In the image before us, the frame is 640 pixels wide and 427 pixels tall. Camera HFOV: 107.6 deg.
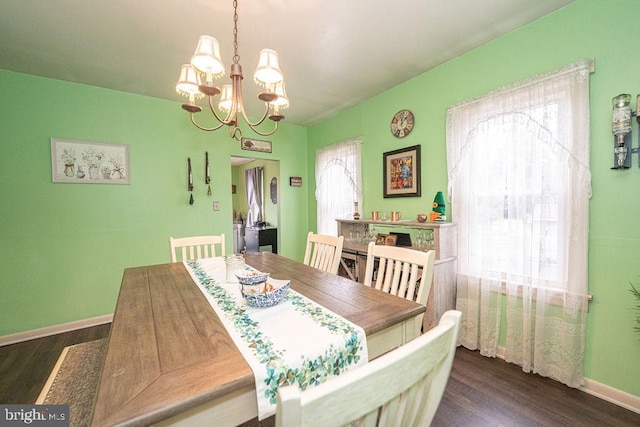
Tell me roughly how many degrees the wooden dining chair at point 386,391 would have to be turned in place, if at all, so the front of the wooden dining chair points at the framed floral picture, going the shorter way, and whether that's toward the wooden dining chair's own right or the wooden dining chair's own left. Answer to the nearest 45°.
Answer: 0° — it already faces it

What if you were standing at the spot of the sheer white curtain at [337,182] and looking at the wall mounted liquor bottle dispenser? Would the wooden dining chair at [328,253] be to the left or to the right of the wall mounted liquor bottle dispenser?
right

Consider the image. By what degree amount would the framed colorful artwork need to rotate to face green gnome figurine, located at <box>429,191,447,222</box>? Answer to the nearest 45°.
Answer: approximately 90° to its left

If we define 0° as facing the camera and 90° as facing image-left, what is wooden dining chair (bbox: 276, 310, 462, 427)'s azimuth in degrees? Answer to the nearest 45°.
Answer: approximately 135°

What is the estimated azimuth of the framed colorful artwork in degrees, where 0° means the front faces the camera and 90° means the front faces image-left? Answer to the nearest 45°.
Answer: approximately 45°

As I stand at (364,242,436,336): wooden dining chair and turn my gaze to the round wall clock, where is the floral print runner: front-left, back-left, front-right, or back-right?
back-left

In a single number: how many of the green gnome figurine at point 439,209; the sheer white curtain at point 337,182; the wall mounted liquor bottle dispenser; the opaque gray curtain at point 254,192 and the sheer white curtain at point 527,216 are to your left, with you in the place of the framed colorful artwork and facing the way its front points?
3

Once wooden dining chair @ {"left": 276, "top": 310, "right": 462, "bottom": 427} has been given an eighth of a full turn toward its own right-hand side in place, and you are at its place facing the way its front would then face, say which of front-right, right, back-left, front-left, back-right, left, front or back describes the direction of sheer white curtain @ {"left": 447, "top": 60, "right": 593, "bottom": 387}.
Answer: front-right
